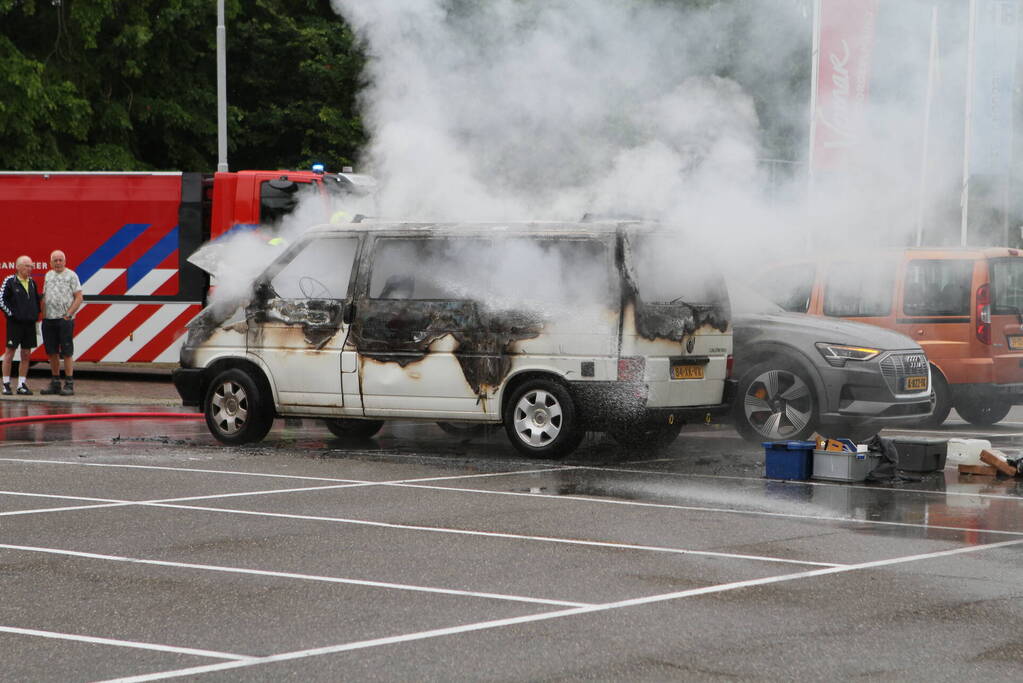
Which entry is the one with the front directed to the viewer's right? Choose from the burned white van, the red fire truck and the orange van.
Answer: the red fire truck

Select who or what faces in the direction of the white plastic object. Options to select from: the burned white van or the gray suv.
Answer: the gray suv

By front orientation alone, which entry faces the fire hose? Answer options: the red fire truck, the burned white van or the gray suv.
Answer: the burned white van

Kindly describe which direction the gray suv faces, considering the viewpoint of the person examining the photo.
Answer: facing the viewer and to the right of the viewer

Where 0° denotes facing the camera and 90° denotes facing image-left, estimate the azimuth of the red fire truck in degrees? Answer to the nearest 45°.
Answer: approximately 270°

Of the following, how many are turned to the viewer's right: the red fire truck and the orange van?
1

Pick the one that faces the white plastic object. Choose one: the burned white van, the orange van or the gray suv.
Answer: the gray suv

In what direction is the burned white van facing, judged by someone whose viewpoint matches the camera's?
facing away from the viewer and to the left of the viewer

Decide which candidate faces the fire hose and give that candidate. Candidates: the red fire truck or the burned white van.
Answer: the burned white van

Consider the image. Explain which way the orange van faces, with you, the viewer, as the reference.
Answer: facing away from the viewer and to the left of the viewer

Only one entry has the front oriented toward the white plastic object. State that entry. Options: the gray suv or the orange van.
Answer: the gray suv

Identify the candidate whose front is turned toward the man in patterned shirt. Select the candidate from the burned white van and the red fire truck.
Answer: the burned white van

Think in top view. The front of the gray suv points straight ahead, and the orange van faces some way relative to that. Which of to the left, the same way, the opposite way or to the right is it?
the opposite way

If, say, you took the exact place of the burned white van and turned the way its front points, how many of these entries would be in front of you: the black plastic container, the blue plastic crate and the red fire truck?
1
